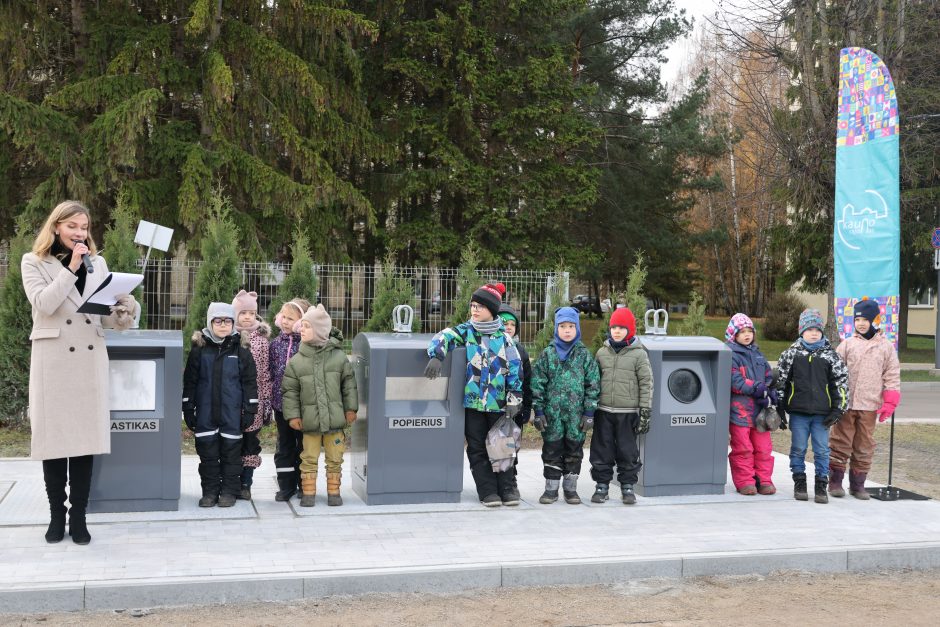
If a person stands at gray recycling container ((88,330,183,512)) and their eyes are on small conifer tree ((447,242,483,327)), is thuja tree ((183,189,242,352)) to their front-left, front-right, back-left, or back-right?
front-left

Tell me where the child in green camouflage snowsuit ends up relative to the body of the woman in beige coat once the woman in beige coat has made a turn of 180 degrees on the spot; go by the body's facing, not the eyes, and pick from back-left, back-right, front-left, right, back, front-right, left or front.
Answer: back-right

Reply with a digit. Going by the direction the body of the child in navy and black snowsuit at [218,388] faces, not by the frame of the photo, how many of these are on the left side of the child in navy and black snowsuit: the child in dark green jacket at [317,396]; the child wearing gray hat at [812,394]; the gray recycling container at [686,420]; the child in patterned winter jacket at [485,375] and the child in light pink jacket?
5

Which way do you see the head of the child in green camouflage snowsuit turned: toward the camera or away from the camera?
toward the camera

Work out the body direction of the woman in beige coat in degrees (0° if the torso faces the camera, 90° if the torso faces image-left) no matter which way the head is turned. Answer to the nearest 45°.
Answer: approximately 315°

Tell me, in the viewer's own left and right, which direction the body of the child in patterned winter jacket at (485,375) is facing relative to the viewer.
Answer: facing the viewer and to the left of the viewer

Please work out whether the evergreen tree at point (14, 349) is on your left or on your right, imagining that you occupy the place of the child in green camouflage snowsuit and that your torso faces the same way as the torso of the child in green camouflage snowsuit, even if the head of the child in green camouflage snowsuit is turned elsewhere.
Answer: on your right

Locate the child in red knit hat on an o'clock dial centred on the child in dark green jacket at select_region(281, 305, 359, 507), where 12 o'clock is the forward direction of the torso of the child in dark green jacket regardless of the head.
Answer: The child in red knit hat is roughly at 9 o'clock from the child in dark green jacket.

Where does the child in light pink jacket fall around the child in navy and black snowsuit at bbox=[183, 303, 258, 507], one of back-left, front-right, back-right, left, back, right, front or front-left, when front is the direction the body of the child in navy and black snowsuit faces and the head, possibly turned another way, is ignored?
left

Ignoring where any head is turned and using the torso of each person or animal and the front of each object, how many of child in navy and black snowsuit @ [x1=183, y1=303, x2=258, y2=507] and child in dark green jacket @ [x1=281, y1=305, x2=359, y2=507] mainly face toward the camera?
2

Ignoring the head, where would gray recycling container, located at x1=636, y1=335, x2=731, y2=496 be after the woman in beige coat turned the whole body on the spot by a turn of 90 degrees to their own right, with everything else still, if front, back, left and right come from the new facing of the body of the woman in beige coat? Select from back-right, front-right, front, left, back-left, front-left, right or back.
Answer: back-left

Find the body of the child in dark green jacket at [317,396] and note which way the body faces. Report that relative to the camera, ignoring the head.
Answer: toward the camera

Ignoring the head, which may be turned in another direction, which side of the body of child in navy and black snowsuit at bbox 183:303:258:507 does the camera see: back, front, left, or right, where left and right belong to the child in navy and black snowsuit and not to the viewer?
front

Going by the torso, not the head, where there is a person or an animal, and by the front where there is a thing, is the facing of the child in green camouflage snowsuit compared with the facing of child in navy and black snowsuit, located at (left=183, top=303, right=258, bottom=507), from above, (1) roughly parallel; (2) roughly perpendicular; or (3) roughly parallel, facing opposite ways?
roughly parallel

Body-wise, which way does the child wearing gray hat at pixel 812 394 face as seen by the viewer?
toward the camera

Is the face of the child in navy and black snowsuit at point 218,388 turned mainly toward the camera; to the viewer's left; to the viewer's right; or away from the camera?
toward the camera
